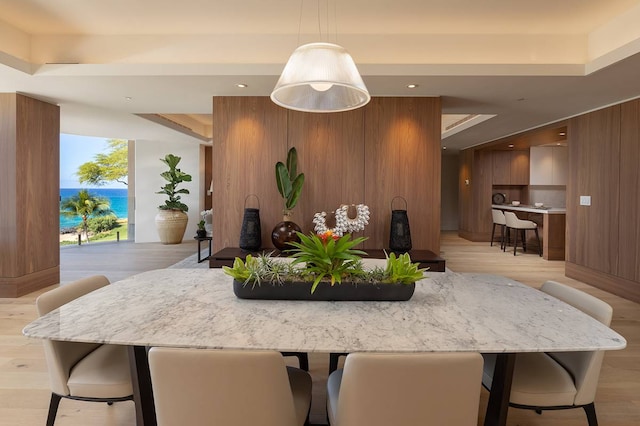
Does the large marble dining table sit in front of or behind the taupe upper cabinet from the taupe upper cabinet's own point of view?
in front

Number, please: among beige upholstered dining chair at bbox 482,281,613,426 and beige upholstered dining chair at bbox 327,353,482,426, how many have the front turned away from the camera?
1

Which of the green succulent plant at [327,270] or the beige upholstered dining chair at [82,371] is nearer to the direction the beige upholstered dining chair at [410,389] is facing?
the green succulent plant

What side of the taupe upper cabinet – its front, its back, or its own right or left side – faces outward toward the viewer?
front

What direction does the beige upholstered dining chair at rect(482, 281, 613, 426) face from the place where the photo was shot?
facing the viewer and to the left of the viewer

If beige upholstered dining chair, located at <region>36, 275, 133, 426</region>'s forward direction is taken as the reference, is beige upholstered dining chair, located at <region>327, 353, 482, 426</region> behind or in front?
in front

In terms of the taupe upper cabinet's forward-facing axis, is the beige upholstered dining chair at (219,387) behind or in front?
in front

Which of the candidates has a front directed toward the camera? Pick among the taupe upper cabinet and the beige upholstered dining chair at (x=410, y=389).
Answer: the taupe upper cabinet

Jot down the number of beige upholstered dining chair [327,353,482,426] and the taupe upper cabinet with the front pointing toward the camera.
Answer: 1

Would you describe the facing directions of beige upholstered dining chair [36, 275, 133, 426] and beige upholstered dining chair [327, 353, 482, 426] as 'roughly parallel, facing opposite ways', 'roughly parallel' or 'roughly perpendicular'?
roughly perpendicular

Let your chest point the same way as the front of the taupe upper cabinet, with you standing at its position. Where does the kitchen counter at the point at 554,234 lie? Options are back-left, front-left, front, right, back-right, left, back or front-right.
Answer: front

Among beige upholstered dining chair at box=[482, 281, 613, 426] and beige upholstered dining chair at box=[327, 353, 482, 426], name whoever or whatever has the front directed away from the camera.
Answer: beige upholstered dining chair at box=[327, 353, 482, 426]

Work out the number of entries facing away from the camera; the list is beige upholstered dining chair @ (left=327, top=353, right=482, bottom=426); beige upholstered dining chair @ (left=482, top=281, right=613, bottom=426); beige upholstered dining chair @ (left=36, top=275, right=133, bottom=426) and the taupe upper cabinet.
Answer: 1

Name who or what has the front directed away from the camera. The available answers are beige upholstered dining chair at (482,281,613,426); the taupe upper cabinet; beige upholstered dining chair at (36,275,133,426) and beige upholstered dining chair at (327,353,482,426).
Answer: beige upholstered dining chair at (327,353,482,426)

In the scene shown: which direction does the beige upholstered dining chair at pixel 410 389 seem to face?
away from the camera

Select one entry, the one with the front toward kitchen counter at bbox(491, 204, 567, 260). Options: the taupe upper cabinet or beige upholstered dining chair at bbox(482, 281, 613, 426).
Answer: the taupe upper cabinet

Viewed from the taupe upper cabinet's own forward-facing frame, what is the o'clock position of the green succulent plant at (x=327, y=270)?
The green succulent plant is roughly at 12 o'clock from the taupe upper cabinet.
